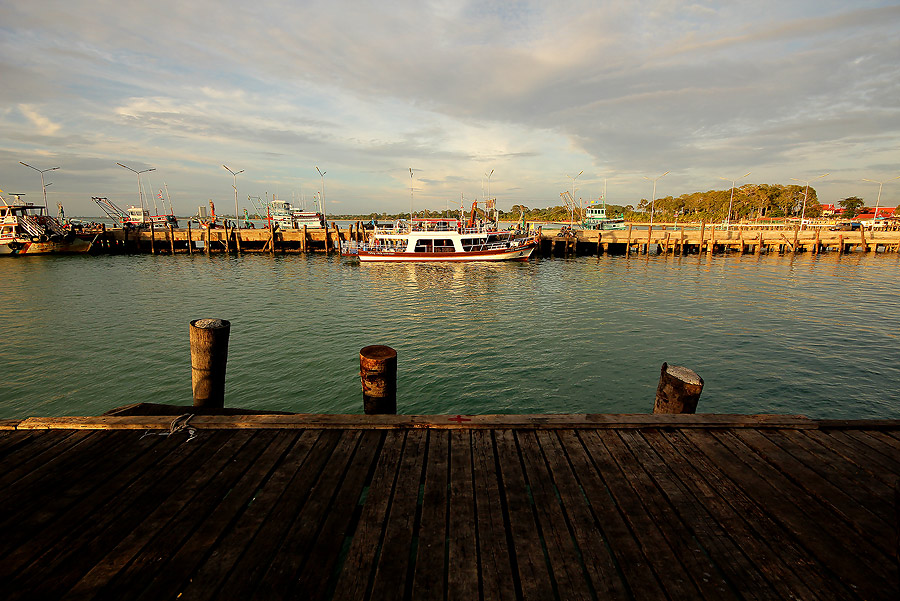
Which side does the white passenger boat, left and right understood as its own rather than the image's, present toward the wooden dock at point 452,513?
right

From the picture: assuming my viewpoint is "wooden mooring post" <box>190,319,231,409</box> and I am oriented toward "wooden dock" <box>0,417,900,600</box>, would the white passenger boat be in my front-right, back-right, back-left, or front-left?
back-left

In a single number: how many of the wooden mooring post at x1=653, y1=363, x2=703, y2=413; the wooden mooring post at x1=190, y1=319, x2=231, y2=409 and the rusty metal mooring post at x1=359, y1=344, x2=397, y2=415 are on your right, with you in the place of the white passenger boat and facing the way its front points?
3

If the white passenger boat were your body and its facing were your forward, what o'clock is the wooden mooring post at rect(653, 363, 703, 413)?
The wooden mooring post is roughly at 3 o'clock from the white passenger boat.

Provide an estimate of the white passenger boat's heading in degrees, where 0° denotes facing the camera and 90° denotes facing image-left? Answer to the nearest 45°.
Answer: approximately 270°

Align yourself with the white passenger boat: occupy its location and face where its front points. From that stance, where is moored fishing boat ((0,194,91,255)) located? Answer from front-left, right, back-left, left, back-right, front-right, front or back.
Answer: back

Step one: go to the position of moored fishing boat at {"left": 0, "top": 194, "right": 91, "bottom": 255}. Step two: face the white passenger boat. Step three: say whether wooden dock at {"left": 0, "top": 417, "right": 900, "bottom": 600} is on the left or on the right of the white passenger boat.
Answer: right

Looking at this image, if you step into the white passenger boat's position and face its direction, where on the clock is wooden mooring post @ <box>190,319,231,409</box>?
The wooden mooring post is roughly at 3 o'clock from the white passenger boat.

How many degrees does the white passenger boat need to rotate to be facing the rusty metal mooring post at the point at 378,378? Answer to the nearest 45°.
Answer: approximately 90° to its right
